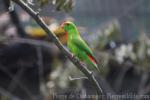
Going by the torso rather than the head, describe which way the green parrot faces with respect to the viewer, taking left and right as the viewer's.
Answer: facing to the left of the viewer
